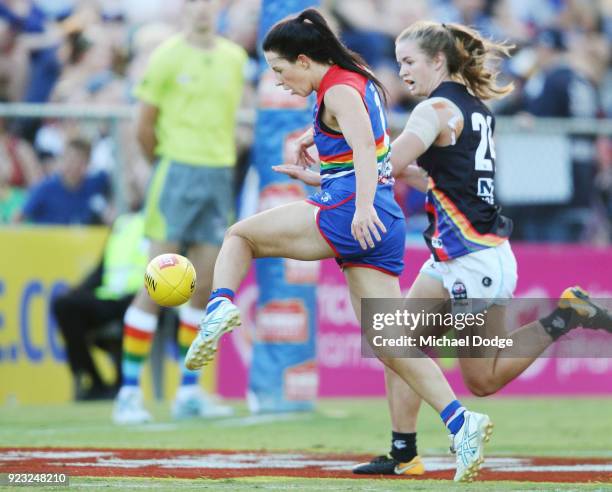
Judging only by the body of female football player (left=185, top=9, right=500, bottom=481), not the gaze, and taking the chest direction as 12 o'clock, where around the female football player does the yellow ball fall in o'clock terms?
The yellow ball is roughly at 1 o'clock from the female football player.

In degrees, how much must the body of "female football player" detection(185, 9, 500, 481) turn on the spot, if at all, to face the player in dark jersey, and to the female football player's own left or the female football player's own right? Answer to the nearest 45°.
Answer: approximately 135° to the female football player's own right

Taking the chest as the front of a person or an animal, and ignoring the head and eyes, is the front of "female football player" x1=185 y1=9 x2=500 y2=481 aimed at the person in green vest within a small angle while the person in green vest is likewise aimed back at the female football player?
no

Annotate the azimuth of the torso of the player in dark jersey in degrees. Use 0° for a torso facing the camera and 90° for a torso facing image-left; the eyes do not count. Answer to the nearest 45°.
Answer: approximately 90°

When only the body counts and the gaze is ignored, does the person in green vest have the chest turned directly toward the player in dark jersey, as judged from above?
no

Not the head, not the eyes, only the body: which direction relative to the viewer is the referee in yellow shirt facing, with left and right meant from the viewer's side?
facing the viewer and to the right of the viewer

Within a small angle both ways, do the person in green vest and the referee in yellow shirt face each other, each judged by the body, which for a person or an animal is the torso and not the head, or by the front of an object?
no

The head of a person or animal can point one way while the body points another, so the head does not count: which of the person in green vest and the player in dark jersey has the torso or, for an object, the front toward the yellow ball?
the player in dark jersey

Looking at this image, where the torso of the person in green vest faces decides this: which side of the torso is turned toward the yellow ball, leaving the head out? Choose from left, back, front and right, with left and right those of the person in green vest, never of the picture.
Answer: left

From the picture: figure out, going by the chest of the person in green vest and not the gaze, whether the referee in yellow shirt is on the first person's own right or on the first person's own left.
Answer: on the first person's own left

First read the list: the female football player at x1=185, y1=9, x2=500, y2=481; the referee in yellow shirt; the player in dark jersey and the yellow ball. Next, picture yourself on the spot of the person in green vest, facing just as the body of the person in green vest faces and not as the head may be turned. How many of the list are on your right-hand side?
0

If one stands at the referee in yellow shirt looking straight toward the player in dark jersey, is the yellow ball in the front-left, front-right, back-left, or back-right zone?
front-right

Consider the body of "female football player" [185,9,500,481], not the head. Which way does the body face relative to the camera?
to the viewer's left

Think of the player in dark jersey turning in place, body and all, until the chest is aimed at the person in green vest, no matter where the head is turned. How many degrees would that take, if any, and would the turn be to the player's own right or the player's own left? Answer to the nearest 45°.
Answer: approximately 45° to the player's own right

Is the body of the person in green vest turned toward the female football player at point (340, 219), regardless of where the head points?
no
